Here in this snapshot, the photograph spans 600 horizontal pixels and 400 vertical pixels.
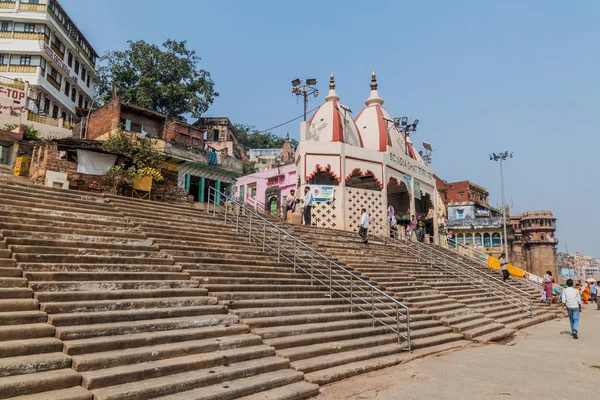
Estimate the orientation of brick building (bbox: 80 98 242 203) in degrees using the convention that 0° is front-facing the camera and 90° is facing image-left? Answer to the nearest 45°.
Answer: approximately 315°

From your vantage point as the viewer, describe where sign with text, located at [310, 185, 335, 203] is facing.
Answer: facing the viewer

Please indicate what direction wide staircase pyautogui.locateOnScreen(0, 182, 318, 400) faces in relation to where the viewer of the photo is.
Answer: facing the viewer and to the right of the viewer

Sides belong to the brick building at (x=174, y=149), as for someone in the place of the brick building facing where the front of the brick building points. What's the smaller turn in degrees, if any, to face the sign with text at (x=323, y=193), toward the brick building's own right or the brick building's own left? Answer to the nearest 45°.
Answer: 0° — it already faces it

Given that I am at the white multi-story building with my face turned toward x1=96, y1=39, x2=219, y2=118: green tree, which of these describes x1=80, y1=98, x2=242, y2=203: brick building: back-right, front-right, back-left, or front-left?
front-right

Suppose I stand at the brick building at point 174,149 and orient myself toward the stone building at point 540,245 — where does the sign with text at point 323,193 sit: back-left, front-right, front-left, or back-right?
front-right

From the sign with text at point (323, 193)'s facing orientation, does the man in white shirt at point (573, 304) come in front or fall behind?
in front

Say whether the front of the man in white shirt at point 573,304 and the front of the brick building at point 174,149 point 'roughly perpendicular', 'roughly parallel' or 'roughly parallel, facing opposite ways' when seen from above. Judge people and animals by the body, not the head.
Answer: roughly perpendicular

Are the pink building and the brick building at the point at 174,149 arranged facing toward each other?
no

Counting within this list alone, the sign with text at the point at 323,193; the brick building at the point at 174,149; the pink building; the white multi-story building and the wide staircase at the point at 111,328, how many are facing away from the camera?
0

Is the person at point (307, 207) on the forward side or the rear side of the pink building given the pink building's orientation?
on the forward side

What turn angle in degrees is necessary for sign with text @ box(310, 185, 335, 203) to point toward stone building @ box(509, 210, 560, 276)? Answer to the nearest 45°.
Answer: approximately 135° to its left
